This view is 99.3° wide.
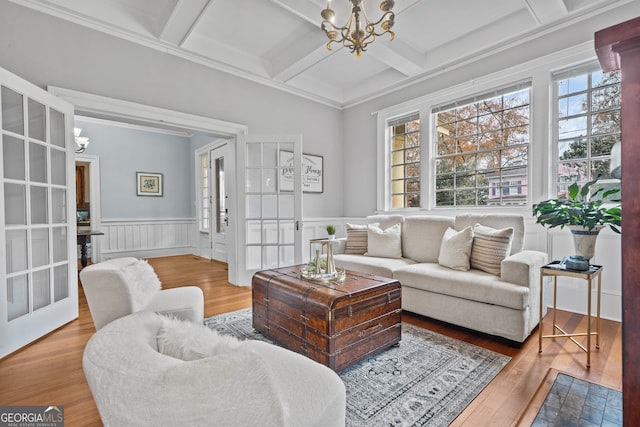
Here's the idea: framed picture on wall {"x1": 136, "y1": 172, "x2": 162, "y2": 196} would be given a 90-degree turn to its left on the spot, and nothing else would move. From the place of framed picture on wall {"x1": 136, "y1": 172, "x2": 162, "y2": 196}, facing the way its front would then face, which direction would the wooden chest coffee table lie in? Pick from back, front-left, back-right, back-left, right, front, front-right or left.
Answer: right

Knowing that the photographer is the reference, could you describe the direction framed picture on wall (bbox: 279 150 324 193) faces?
facing the viewer and to the right of the viewer

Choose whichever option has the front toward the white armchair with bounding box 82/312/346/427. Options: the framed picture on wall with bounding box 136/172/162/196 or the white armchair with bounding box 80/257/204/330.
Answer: the framed picture on wall

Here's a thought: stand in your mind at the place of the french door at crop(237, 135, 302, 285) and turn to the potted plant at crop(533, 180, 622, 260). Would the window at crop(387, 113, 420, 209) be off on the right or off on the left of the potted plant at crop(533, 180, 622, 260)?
left

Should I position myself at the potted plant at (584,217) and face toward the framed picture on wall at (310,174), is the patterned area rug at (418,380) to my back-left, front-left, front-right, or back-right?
front-left

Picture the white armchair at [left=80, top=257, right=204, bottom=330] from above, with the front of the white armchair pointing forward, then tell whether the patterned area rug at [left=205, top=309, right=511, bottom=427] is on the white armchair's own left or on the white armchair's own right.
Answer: on the white armchair's own right

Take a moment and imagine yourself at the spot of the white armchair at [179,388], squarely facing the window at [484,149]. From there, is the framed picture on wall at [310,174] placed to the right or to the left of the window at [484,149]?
left

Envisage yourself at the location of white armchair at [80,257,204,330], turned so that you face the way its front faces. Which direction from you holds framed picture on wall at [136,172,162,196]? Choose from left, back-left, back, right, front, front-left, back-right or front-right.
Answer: front-left

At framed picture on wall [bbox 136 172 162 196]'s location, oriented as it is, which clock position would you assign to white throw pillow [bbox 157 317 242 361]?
The white throw pillow is roughly at 12 o'clock from the framed picture on wall.

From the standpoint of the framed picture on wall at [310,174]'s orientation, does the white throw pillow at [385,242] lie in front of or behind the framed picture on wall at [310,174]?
in front

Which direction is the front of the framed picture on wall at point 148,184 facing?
toward the camera

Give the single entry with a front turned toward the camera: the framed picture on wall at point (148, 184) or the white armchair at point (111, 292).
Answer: the framed picture on wall

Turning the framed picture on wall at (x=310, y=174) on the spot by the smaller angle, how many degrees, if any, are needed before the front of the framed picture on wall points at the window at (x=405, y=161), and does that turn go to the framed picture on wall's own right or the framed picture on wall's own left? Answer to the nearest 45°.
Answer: approximately 45° to the framed picture on wall's own left

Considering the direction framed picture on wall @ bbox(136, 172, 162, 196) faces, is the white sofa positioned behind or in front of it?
in front

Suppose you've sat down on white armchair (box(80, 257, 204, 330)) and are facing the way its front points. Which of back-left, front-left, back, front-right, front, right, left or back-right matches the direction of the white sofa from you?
front-right

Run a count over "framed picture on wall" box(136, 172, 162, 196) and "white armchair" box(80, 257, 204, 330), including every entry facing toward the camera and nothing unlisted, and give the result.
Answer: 1

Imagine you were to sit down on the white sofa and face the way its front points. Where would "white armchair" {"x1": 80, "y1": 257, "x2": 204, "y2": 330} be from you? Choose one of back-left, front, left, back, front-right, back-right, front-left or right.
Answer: front

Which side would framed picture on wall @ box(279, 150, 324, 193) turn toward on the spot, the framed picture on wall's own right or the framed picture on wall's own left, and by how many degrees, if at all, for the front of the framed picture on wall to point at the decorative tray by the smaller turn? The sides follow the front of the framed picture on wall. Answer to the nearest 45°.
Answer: approximately 45° to the framed picture on wall's own right
